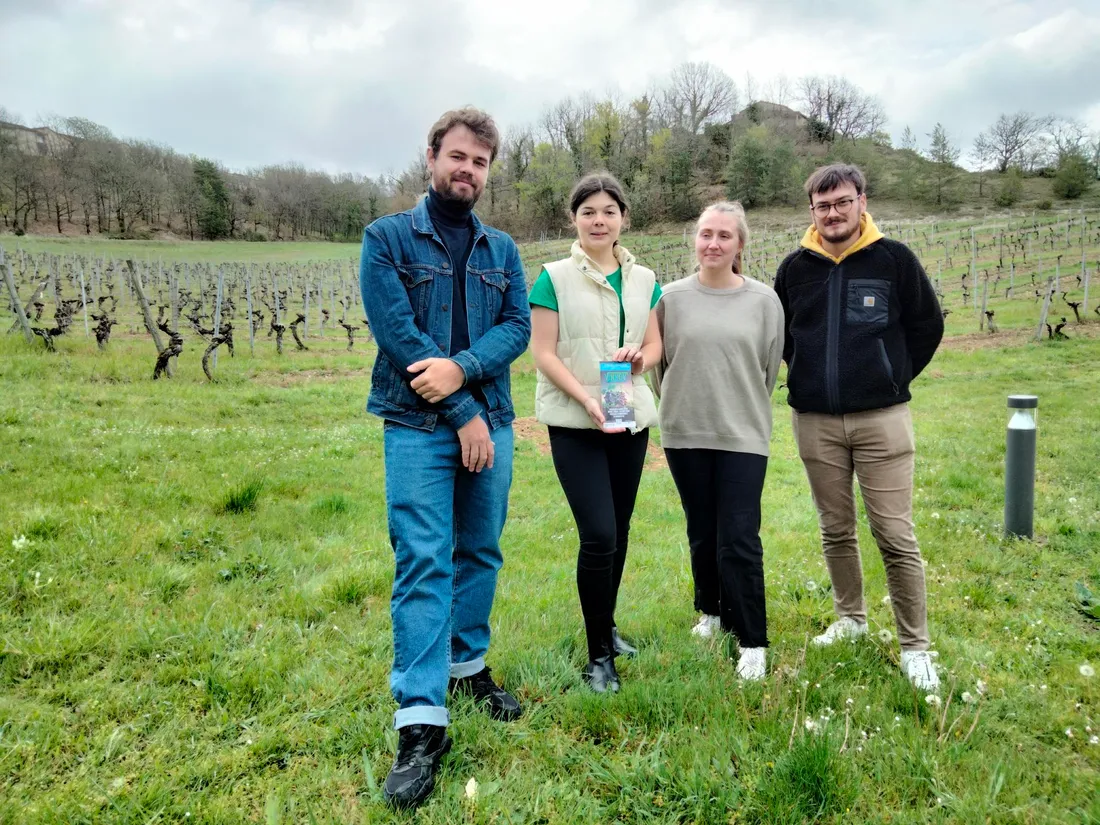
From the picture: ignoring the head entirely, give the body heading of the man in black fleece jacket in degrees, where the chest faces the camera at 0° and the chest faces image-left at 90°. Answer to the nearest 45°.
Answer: approximately 0°

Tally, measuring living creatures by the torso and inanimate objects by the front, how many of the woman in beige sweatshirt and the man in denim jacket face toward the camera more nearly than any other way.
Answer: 2

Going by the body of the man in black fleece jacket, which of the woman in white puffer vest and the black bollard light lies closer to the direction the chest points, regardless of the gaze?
the woman in white puffer vest

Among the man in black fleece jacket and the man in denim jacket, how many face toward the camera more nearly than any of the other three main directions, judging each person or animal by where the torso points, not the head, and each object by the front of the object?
2

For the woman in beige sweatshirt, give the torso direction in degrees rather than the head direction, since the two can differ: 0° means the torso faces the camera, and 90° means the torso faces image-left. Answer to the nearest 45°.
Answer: approximately 0°

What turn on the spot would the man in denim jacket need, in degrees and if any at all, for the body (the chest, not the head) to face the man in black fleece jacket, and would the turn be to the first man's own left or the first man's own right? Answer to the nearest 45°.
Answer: approximately 90° to the first man's own left

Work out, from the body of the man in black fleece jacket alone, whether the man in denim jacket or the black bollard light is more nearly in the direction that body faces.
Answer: the man in denim jacket
